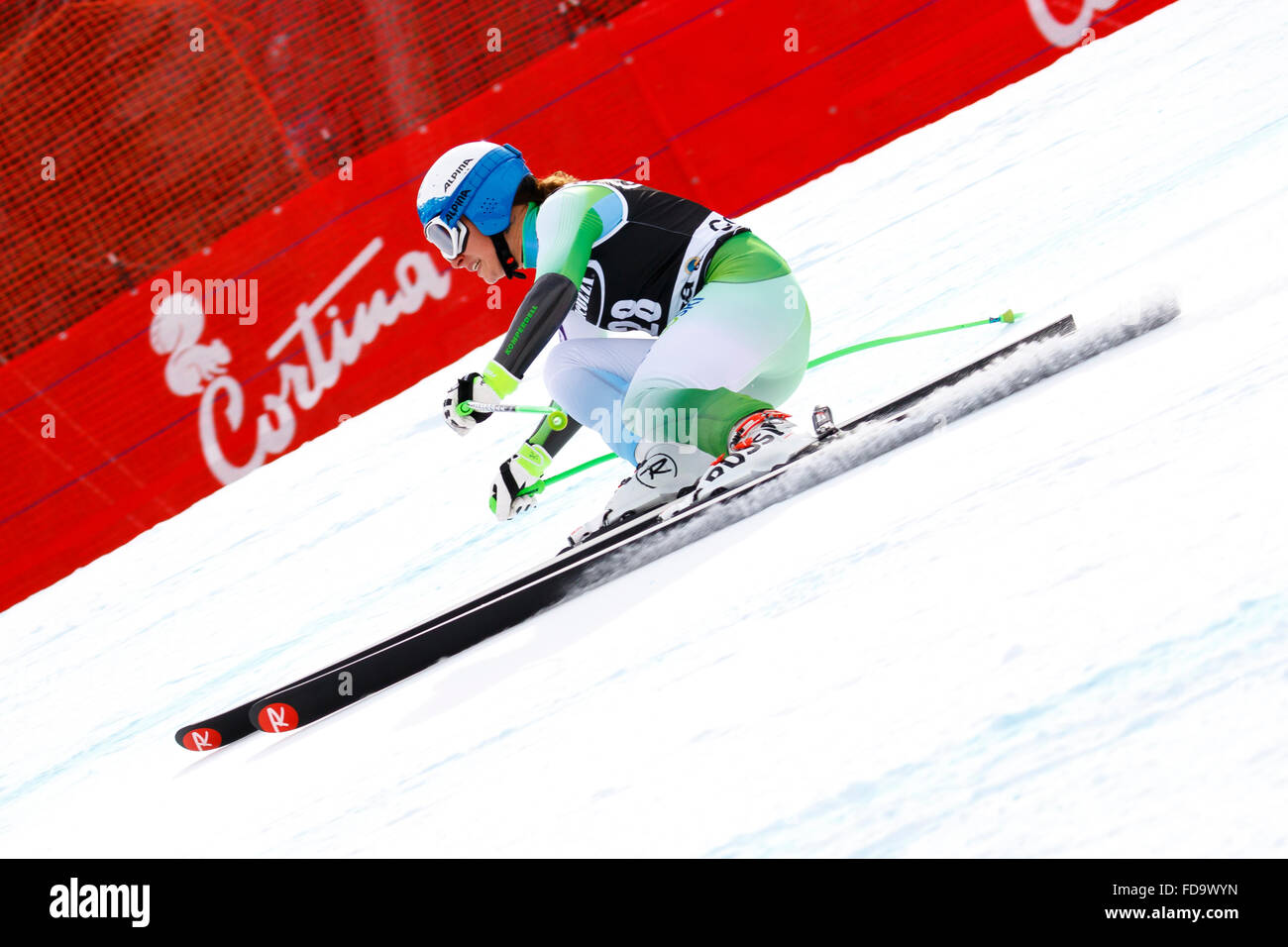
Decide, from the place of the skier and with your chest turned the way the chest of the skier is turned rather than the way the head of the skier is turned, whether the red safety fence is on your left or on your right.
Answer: on your right

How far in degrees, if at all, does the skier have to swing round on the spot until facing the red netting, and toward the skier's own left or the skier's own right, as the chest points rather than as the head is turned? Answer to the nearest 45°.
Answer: approximately 45° to the skier's own right

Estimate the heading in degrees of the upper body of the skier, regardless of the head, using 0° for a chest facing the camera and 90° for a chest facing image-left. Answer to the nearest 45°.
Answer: approximately 90°
